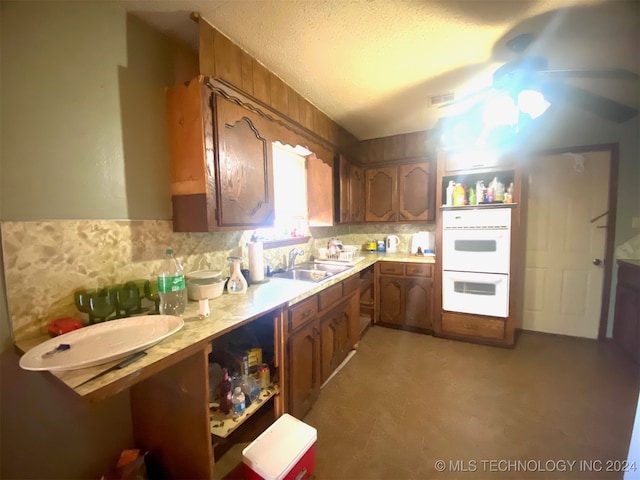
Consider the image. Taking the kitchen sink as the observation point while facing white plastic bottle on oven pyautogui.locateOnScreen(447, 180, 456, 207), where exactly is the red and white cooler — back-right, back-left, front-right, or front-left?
back-right

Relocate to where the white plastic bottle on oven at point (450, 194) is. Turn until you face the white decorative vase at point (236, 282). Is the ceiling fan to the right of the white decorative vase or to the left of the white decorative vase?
left

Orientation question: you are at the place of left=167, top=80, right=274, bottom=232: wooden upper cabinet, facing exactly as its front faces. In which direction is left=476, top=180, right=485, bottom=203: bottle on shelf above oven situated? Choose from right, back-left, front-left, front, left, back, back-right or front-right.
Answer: front-left

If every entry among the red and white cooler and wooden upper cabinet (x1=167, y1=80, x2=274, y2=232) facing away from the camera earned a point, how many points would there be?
0

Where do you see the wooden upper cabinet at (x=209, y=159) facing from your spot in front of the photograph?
facing the viewer and to the right of the viewer

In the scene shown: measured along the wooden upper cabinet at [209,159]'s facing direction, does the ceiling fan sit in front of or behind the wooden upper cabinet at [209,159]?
in front

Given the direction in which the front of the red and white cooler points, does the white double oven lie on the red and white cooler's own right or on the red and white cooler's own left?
on the red and white cooler's own left

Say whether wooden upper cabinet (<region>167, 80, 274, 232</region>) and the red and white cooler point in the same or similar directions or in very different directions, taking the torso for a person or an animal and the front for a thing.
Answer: same or similar directions
